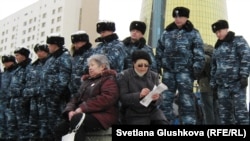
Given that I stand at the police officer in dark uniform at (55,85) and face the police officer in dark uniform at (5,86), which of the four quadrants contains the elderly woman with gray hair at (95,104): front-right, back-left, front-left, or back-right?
back-left

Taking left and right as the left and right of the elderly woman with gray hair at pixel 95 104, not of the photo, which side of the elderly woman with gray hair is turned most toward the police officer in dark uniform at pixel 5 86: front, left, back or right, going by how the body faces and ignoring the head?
right

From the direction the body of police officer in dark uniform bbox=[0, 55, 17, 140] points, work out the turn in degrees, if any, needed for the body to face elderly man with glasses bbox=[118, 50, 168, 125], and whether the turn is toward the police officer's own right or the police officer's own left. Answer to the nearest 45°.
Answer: approximately 90° to the police officer's own left

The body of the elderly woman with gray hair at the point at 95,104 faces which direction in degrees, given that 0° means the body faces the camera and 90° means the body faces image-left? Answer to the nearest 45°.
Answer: approximately 45°

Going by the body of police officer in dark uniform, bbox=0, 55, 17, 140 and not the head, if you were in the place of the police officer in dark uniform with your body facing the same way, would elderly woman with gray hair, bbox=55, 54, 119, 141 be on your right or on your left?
on your left

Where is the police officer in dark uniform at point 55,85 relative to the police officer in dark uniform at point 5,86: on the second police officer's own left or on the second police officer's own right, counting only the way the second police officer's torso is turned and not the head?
on the second police officer's own left

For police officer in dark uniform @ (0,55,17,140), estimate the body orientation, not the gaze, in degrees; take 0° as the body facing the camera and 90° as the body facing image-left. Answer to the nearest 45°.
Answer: approximately 45°
